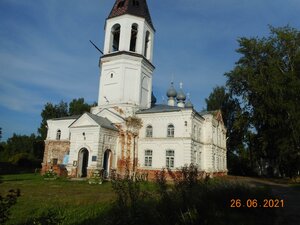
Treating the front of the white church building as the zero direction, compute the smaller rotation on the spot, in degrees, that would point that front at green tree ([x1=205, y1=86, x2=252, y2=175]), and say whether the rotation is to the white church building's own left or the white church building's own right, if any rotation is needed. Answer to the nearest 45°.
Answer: approximately 180°

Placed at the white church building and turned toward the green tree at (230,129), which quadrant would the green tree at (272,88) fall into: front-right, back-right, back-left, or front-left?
front-right

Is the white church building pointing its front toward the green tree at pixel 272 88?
no

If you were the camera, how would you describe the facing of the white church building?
facing the viewer and to the left of the viewer
